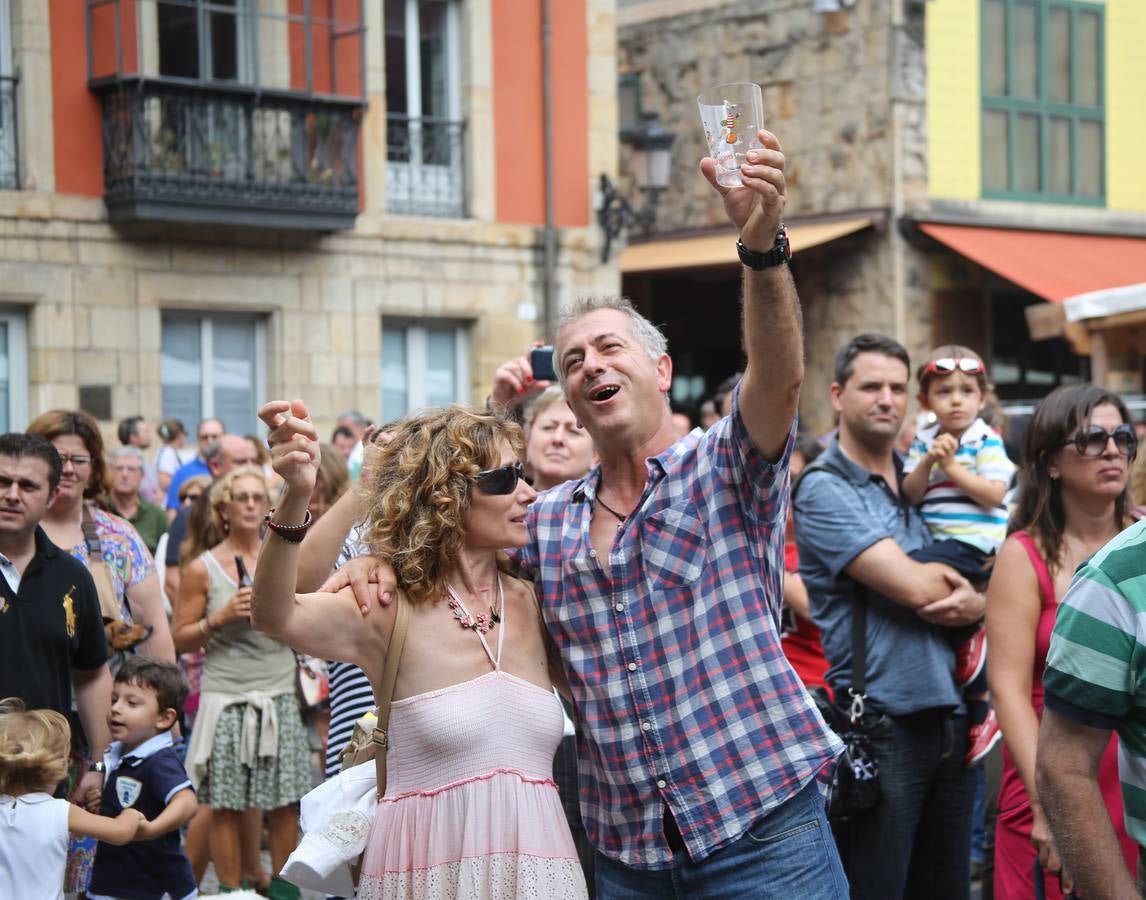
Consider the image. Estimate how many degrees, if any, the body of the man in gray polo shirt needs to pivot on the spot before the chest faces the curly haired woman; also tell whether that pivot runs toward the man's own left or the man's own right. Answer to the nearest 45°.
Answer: approximately 90° to the man's own right

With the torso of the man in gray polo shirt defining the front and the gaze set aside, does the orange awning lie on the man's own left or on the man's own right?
on the man's own left

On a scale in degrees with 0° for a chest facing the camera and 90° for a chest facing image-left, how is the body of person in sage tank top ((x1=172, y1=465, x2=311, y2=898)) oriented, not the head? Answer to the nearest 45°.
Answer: approximately 315°

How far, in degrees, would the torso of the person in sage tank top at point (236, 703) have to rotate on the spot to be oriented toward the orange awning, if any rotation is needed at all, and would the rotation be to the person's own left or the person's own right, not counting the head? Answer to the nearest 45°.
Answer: approximately 90° to the person's own left

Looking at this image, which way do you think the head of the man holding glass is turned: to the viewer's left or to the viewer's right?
to the viewer's left
